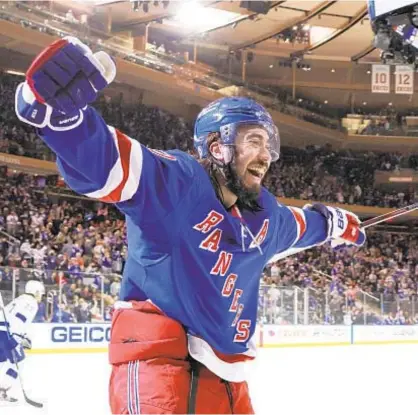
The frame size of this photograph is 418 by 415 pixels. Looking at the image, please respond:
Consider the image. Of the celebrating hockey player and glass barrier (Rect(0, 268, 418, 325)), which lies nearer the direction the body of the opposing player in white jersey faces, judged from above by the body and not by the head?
the glass barrier

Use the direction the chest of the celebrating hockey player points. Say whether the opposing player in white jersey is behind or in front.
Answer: behind

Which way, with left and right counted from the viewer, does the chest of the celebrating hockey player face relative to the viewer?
facing the viewer and to the right of the viewer

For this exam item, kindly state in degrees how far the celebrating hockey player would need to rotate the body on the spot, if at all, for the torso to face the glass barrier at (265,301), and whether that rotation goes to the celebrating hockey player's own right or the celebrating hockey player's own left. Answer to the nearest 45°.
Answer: approximately 135° to the celebrating hockey player's own left

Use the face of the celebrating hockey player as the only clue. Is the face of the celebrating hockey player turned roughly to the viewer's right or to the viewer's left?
to the viewer's right

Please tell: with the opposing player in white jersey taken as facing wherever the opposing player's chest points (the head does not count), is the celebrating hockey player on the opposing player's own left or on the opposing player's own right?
on the opposing player's own right

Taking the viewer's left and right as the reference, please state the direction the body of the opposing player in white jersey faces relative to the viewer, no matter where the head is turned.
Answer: facing to the right of the viewer

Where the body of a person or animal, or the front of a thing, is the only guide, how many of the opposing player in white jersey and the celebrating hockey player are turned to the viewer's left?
0
